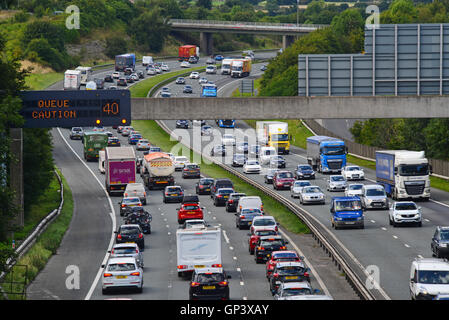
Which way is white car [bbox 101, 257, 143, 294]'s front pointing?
away from the camera

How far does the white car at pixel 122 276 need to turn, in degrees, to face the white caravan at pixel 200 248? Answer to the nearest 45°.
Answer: approximately 45° to its right

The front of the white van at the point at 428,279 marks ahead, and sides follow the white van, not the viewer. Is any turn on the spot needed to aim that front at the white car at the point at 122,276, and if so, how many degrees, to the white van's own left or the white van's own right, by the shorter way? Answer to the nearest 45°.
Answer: approximately 90° to the white van's own right

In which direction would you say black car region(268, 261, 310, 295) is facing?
away from the camera

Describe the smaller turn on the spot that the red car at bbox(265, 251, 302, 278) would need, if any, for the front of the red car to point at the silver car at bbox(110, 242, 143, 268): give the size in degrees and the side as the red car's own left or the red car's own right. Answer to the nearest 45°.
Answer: approximately 90° to the red car's own left

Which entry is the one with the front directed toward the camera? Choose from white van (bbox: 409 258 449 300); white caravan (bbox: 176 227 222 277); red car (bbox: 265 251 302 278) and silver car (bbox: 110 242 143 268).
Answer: the white van

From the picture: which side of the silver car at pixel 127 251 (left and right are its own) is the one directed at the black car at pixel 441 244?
right

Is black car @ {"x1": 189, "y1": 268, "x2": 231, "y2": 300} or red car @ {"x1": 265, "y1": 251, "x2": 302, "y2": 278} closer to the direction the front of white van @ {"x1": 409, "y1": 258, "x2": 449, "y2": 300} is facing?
the black car

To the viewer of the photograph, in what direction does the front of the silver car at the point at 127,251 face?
facing away from the viewer

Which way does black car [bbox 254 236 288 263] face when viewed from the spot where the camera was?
facing away from the viewer

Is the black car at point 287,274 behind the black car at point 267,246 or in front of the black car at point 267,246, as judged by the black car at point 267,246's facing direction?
behind

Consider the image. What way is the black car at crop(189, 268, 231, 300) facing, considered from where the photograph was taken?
facing away from the viewer

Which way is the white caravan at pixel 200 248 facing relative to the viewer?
away from the camera

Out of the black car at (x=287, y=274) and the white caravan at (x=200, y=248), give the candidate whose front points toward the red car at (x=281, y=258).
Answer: the black car
